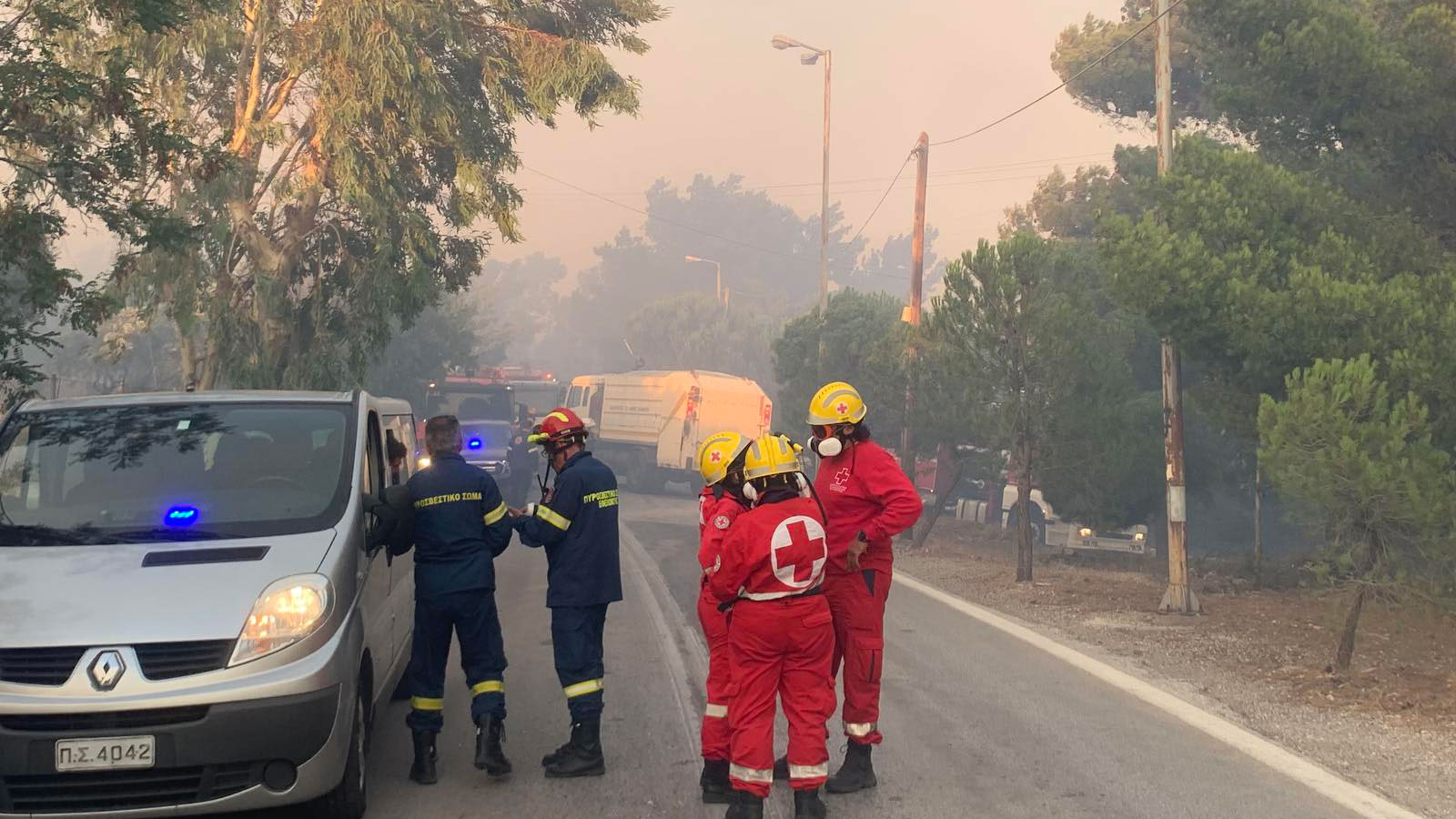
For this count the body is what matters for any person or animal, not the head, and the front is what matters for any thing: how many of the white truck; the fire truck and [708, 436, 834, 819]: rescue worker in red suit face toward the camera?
1

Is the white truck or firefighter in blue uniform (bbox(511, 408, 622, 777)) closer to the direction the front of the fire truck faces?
the firefighter in blue uniform

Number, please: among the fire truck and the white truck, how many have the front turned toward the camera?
1

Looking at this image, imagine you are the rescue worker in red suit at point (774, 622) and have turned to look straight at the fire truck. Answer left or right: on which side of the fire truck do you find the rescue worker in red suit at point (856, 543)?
right

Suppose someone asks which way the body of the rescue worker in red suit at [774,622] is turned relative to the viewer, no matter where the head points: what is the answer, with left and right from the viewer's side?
facing away from the viewer and to the left of the viewer

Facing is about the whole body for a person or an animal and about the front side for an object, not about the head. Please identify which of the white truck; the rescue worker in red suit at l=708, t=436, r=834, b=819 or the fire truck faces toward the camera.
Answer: the fire truck

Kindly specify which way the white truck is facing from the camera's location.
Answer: facing away from the viewer and to the left of the viewer

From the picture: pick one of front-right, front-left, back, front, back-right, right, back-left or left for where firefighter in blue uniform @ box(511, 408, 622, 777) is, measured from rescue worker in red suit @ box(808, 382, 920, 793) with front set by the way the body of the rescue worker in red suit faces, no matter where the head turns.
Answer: front-right

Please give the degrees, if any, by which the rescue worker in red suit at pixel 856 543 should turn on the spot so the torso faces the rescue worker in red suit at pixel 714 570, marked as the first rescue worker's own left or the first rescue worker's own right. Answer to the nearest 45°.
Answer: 0° — they already face them

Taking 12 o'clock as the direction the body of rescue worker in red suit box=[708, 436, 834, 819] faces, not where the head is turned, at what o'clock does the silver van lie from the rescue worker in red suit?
The silver van is roughly at 10 o'clock from the rescue worker in red suit.

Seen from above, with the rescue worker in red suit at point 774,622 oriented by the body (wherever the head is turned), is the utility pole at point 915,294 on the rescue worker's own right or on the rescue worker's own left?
on the rescue worker's own right

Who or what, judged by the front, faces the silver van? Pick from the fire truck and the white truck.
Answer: the fire truck

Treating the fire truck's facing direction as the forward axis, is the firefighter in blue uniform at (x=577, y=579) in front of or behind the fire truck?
in front
